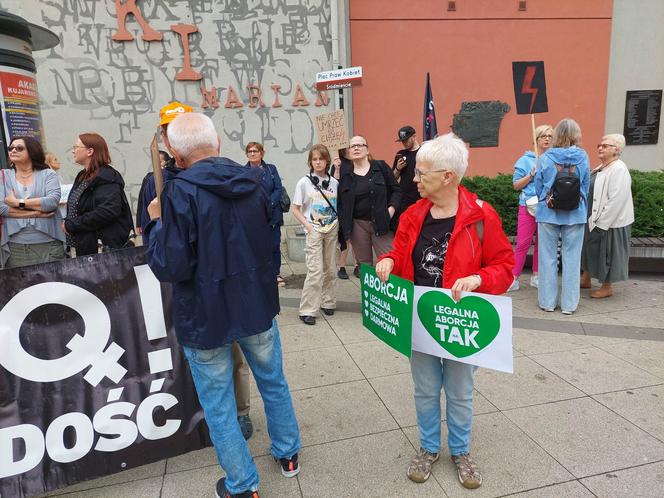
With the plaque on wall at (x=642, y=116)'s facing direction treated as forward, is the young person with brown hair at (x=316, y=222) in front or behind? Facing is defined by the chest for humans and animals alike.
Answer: in front

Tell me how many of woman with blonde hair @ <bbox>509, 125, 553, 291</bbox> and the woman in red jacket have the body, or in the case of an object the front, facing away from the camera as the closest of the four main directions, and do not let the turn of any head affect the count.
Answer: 0

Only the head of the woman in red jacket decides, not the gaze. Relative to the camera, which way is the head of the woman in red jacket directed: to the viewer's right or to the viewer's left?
to the viewer's left

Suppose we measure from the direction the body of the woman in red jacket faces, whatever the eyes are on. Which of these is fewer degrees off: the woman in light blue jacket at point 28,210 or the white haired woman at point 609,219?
the woman in light blue jacket

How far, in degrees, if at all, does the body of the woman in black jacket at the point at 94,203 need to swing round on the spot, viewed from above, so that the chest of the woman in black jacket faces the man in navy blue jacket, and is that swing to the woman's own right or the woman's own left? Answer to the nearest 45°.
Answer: approximately 90° to the woman's own left

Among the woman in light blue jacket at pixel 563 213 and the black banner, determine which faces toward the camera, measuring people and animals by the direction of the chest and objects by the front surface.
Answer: the black banner

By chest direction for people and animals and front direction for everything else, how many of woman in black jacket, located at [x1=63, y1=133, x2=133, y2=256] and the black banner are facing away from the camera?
0

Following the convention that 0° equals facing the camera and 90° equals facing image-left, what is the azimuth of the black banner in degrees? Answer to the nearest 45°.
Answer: approximately 0°

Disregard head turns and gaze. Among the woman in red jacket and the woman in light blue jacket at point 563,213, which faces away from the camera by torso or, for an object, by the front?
the woman in light blue jacket

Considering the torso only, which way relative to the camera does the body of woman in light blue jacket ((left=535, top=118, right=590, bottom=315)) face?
away from the camera

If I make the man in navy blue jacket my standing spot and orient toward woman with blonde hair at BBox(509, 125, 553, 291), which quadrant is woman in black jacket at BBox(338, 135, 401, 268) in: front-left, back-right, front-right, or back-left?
front-left

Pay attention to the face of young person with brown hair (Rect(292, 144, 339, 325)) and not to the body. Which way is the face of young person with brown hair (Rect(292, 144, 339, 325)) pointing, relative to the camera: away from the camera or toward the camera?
toward the camera

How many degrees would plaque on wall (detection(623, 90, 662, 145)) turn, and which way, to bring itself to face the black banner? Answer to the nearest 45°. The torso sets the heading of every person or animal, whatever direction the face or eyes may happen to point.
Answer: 0° — it already faces it
